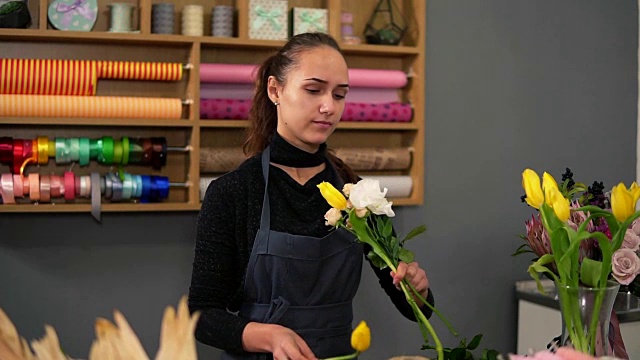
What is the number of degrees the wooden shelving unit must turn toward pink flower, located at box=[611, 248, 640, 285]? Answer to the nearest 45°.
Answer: approximately 45° to its left

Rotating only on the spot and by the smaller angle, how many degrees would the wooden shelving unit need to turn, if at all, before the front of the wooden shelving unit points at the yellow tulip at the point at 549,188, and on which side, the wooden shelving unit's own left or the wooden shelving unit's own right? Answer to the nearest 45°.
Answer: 0° — it already faces it

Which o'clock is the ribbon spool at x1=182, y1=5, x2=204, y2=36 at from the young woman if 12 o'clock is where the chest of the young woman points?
The ribbon spool is roughly at 7 o'clock from the young woman.

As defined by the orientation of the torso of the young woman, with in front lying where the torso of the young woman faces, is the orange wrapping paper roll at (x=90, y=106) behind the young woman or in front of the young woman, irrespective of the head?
behind

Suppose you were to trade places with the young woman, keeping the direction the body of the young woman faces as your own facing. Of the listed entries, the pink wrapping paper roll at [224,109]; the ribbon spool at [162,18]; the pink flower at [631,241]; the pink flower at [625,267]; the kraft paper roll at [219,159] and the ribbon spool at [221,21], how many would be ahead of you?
2

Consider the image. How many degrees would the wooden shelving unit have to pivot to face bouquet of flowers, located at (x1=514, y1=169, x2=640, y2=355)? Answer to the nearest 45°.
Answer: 0° — it already faces it

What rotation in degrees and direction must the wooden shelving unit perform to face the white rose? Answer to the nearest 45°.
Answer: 0° — it already faces it

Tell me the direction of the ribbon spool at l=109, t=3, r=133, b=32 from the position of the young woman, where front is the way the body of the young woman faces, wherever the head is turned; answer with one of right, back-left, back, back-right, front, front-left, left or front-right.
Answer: back

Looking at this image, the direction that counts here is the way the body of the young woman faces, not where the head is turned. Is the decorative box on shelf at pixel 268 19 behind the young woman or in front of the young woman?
behind

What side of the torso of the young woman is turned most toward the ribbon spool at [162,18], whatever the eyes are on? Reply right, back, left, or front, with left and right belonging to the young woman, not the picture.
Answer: back

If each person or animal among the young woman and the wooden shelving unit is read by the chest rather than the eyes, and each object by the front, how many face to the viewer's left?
0

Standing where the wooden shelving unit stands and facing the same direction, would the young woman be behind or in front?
in front

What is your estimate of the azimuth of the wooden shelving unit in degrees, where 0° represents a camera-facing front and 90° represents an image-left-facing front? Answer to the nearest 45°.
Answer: approximately 0°
